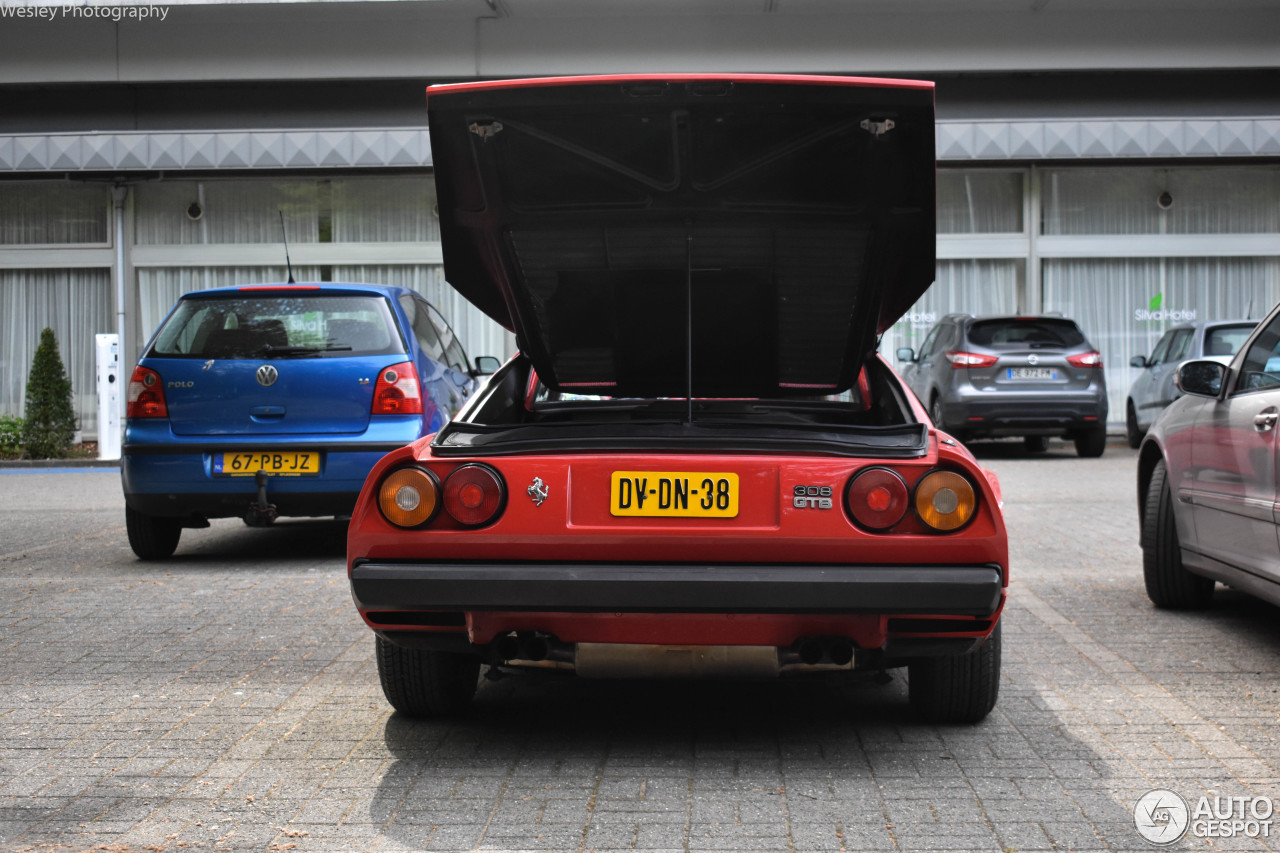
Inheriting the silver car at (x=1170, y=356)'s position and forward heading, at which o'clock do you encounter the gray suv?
The gray suv is roughly at 9 o'clock from the silver car.

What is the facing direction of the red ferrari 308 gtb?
away from the camera

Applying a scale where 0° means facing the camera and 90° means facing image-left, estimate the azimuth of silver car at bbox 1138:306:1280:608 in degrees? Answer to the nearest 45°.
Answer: approximately 135°

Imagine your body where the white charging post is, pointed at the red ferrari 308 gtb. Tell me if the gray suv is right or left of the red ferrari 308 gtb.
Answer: left

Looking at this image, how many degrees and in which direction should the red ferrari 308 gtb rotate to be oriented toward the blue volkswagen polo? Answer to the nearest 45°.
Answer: approximately 45° to its left

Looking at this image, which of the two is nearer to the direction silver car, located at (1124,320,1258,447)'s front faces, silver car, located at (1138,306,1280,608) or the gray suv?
the gray suv

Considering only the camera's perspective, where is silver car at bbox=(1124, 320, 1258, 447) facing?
facing away from the viewer and to the left of the viewer

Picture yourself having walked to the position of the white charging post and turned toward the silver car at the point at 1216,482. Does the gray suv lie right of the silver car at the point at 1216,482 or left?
left

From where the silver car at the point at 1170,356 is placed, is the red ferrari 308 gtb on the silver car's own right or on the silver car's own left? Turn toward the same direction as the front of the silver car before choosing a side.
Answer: on the silver car's own left

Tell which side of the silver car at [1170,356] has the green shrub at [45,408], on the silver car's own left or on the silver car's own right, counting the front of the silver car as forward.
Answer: on the silver car's own left

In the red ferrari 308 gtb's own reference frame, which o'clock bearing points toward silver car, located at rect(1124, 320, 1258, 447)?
The silver car is roughly at 1 o'clock from the red ferrari 308 gtb.
